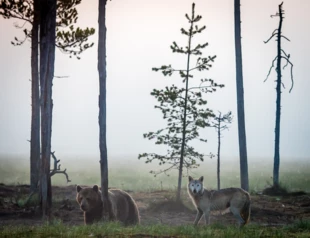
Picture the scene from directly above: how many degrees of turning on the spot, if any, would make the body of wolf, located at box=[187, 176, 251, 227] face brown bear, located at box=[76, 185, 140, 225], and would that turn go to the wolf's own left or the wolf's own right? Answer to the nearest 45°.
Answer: approximately 45° to the wolf's own left

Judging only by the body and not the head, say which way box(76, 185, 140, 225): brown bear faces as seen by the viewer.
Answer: to the viewer's left

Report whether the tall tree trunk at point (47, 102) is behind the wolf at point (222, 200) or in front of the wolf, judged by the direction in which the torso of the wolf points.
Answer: in front

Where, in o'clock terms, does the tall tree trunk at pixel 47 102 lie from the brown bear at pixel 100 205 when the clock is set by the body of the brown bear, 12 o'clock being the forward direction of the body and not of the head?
The tall tree trunk is roughly at 2 o'clock from the brown bear.

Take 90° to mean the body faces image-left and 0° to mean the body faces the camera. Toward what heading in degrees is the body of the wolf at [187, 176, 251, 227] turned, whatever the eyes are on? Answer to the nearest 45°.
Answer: approximately 90°

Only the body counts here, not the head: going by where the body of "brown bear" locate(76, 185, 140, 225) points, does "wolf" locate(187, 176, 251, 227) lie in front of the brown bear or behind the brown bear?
behind

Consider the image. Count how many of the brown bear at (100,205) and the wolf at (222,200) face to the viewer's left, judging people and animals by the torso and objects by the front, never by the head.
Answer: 2

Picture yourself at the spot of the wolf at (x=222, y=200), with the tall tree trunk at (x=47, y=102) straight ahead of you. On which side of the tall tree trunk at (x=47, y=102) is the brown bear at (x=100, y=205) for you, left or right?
left
